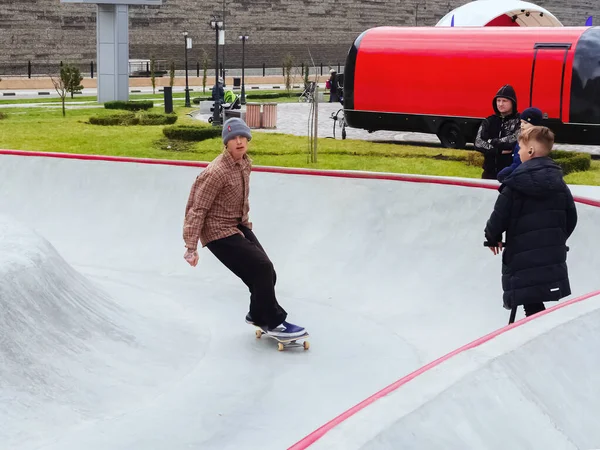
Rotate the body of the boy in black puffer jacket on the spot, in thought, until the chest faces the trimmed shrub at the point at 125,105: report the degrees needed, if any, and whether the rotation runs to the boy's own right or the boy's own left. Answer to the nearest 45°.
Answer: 0° — they already face it

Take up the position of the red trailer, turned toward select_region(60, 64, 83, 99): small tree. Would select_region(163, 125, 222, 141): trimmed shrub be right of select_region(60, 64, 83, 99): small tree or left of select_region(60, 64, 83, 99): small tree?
left

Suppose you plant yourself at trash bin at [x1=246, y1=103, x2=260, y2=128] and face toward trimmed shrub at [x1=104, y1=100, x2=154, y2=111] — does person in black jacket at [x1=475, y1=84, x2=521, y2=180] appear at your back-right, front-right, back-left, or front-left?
back-left

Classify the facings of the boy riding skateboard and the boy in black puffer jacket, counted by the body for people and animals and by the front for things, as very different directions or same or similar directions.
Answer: very different directions

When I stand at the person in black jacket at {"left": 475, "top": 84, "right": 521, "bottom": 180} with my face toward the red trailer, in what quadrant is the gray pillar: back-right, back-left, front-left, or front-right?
front-left

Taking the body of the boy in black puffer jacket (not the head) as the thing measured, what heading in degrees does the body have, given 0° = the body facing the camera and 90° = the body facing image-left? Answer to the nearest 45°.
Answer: approximately 135°

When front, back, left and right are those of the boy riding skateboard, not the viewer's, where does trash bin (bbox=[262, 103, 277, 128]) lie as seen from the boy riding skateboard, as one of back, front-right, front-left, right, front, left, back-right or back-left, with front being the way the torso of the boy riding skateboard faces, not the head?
back-left

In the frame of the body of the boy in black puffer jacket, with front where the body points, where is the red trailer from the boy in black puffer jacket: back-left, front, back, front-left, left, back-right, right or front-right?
front-right

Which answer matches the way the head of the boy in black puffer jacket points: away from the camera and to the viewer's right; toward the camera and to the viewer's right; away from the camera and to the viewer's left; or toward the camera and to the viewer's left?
away from the camera and to the viewer's left

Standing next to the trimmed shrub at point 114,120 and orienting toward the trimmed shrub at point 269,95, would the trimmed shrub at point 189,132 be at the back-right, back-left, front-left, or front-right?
back-right
